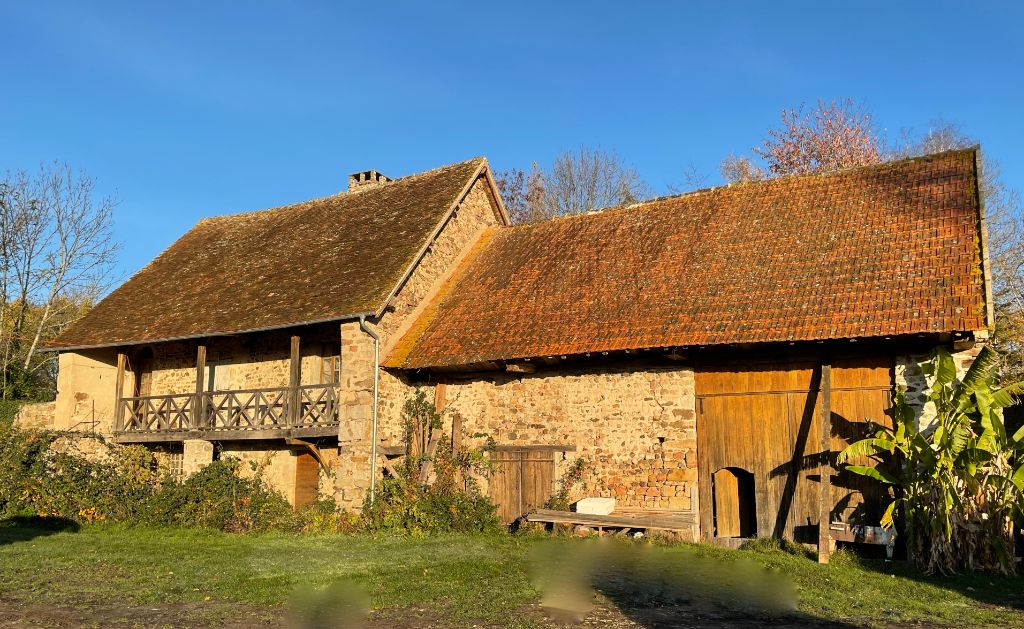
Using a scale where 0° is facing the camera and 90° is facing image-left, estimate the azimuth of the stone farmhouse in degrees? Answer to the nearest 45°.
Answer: approximately 45°

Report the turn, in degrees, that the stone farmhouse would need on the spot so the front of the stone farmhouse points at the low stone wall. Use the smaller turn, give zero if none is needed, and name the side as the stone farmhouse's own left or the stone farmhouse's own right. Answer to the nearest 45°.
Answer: approximately 90° to the stone farmhouse's own right

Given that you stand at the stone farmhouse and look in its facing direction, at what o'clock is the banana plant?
The banana plant is roughly at 9 o'clock from the stone farmhouse.

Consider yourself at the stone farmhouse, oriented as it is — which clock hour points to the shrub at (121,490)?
The shrub is roughly at 2 o'clock from the stone farmhouse.

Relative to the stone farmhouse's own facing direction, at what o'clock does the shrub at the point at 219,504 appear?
The shrub is roughly at 2 o'clock from the stone farmhouse.
